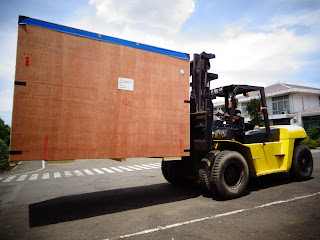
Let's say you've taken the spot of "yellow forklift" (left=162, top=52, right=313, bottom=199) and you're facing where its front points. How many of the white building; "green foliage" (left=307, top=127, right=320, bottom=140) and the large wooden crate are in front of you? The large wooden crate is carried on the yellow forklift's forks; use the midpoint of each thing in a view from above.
1

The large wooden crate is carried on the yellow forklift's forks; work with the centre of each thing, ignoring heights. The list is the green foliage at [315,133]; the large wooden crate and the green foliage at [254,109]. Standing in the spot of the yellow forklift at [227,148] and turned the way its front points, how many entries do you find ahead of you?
1

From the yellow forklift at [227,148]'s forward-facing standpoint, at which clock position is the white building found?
The white building is roughly at 5 o'clock from the yellow forklift.

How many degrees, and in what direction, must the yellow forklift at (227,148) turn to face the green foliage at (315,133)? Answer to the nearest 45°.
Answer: approximately 135° to its right

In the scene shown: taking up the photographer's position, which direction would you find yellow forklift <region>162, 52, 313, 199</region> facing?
facing the viewer and to the left of the viewer
